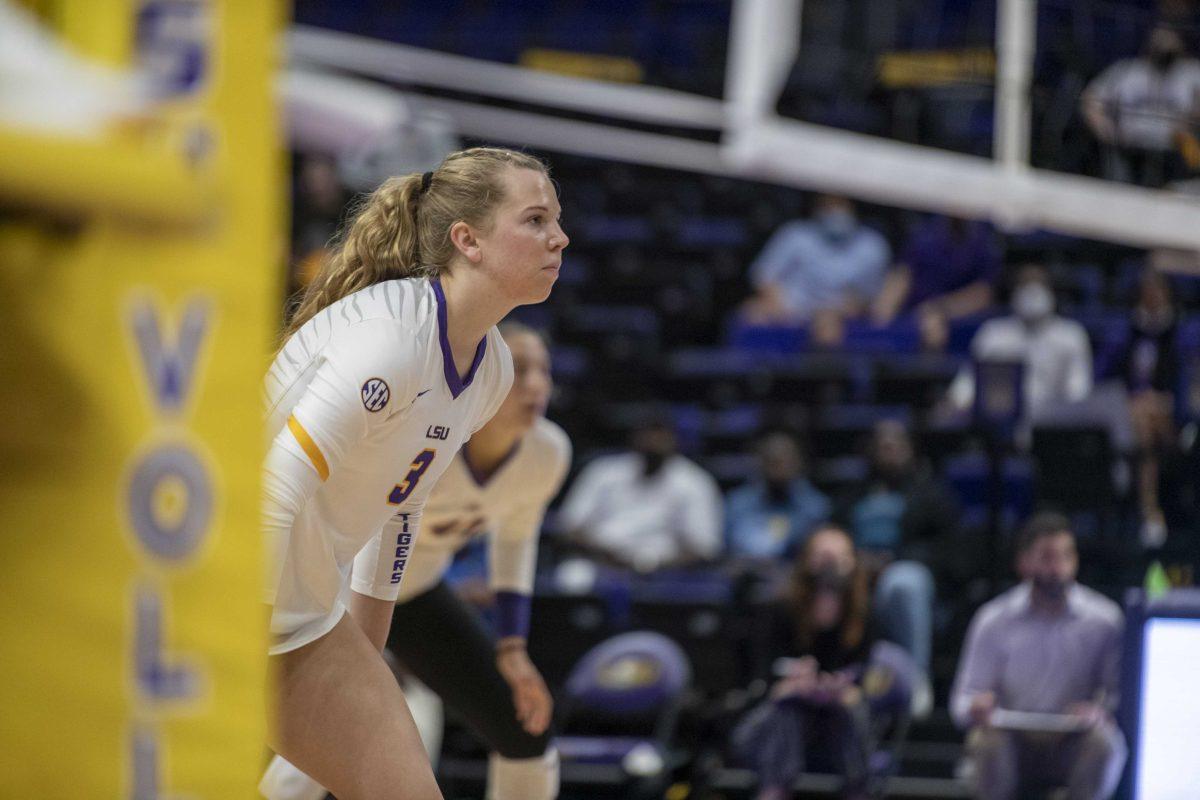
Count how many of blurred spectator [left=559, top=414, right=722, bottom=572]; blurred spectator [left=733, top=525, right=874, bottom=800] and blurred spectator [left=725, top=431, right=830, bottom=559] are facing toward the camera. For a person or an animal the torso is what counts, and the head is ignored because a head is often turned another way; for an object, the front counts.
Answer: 3

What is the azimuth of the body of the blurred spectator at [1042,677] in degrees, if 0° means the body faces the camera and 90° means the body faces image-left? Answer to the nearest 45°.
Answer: approximately 0°

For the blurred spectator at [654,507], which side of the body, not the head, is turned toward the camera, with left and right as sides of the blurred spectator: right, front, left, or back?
front

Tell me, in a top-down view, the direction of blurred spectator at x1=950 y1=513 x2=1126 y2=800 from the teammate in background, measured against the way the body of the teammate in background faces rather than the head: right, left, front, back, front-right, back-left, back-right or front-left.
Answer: left

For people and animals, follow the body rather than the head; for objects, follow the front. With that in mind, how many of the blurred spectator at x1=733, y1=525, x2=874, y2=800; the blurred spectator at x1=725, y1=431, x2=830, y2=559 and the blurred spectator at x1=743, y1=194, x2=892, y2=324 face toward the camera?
3

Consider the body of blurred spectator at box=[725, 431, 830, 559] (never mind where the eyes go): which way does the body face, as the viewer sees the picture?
toward the camera

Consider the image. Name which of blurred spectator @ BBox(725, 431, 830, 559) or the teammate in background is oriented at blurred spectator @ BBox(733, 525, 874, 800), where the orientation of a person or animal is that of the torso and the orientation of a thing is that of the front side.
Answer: blurred spectator @ BBox(725, 431, 830, 559)

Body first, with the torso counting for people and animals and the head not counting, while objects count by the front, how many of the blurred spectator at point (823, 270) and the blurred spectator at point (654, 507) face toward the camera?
2

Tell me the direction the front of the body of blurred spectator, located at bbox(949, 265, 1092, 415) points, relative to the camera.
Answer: toward the camera

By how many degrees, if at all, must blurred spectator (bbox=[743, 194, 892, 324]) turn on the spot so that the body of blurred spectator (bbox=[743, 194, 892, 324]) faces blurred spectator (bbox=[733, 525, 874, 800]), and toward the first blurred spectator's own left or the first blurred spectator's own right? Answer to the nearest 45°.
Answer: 0° — they already face them

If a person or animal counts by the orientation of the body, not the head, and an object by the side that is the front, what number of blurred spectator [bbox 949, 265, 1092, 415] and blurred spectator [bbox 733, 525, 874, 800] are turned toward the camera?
2

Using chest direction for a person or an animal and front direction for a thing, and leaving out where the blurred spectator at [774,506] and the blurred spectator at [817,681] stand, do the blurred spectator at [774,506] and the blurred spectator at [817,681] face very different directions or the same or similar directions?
same or similar directions

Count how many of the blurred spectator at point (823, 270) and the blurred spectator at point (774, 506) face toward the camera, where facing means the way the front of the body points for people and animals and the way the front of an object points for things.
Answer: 2

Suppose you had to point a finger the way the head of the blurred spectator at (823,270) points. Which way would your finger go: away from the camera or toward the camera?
toward the camera

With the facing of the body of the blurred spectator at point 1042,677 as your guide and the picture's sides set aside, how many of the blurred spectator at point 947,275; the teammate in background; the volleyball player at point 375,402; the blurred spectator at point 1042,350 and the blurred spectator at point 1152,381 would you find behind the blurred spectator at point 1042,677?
3

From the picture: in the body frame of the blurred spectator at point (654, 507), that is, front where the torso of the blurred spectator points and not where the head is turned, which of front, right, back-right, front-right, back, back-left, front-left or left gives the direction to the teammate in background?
front

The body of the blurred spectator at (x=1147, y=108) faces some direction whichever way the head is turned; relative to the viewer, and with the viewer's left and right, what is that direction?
facing the viewer
